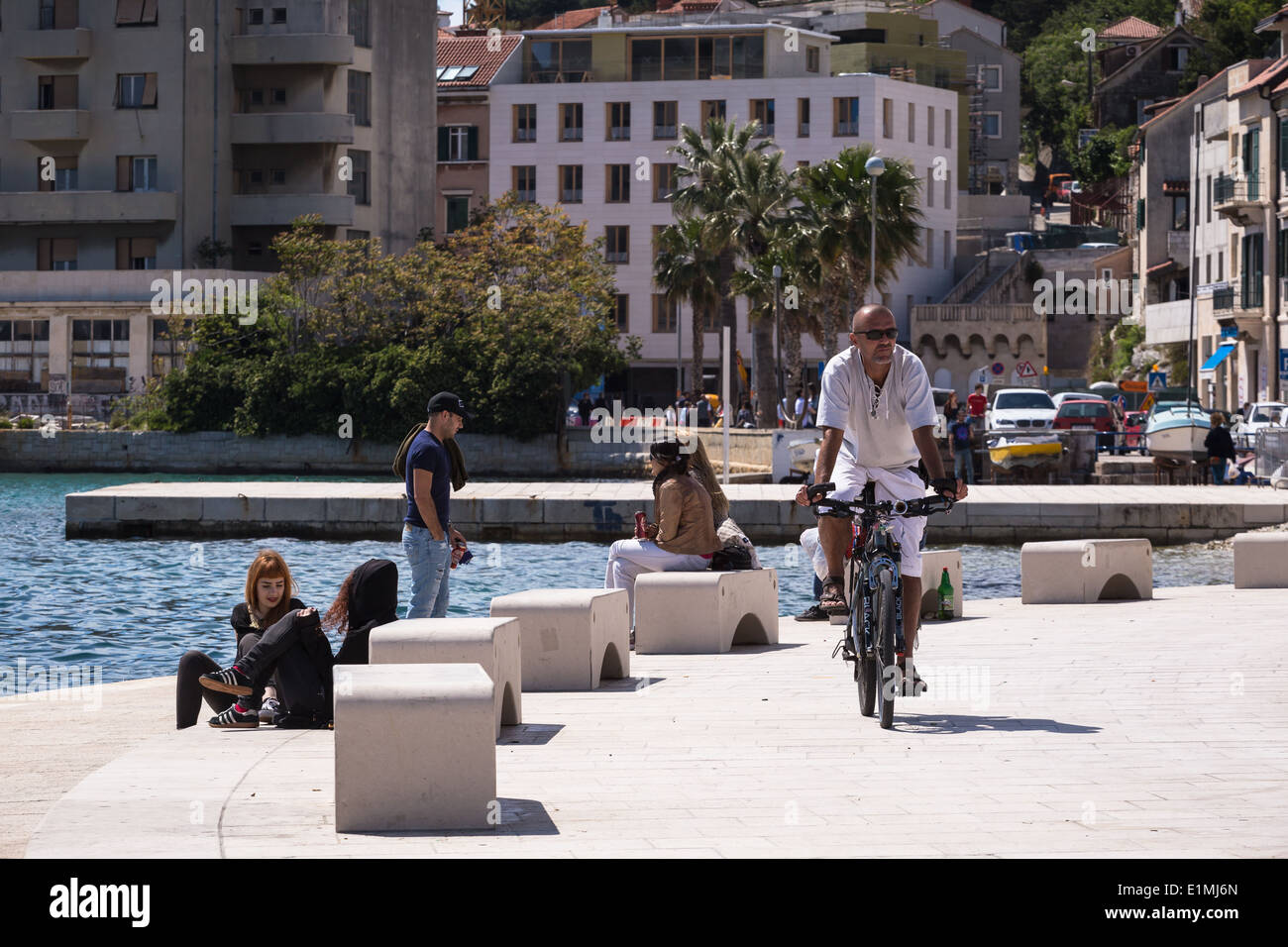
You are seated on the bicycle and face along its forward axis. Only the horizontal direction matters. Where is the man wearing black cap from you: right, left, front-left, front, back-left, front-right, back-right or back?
back-right

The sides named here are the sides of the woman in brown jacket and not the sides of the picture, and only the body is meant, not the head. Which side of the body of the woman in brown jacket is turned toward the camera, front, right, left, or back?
left

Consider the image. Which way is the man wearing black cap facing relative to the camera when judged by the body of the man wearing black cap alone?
to the viewer's right

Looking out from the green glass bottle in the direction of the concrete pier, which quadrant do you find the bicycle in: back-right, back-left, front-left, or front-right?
back-left

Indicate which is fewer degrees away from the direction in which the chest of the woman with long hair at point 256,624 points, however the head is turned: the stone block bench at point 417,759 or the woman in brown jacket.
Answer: the stone block bench

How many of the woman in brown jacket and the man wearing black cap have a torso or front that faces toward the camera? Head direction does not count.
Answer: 0

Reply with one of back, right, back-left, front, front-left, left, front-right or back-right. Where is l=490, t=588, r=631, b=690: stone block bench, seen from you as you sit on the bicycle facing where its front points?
back-right
